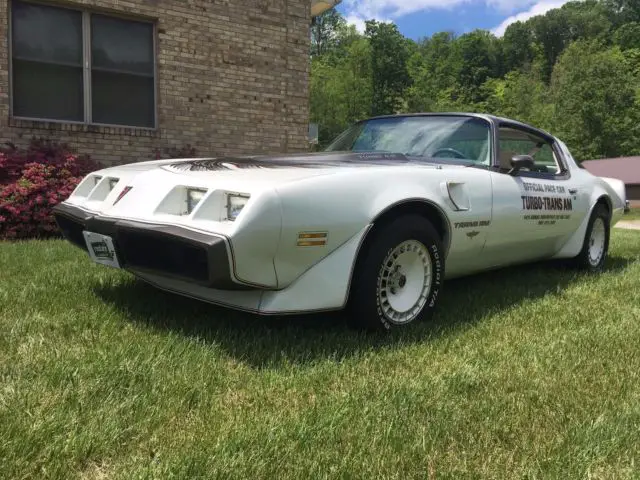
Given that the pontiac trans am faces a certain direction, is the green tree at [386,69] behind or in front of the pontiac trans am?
behind

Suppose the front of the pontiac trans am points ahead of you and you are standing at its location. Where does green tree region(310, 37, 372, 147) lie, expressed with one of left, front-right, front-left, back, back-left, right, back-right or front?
back-right

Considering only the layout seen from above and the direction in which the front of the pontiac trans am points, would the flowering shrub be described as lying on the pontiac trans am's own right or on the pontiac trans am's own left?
on the pontiac trans am's own right

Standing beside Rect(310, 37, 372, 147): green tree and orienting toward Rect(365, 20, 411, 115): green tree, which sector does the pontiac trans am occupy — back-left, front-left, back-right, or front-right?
back-right

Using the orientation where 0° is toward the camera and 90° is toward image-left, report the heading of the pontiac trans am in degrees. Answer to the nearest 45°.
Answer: approximately 45°
